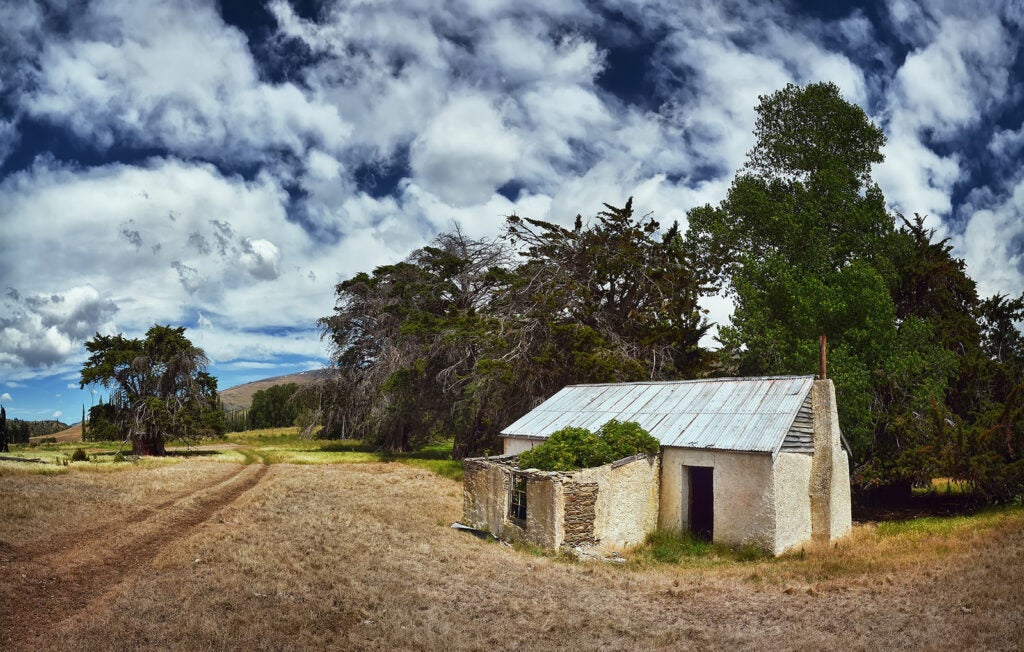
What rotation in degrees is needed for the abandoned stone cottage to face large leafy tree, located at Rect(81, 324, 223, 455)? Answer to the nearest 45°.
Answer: approximately 90° to its right

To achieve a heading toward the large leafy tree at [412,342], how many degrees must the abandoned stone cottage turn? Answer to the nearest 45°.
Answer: approximately 90° to its right

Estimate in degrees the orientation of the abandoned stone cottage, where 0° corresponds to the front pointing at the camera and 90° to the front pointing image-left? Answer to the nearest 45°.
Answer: approximately 45°
